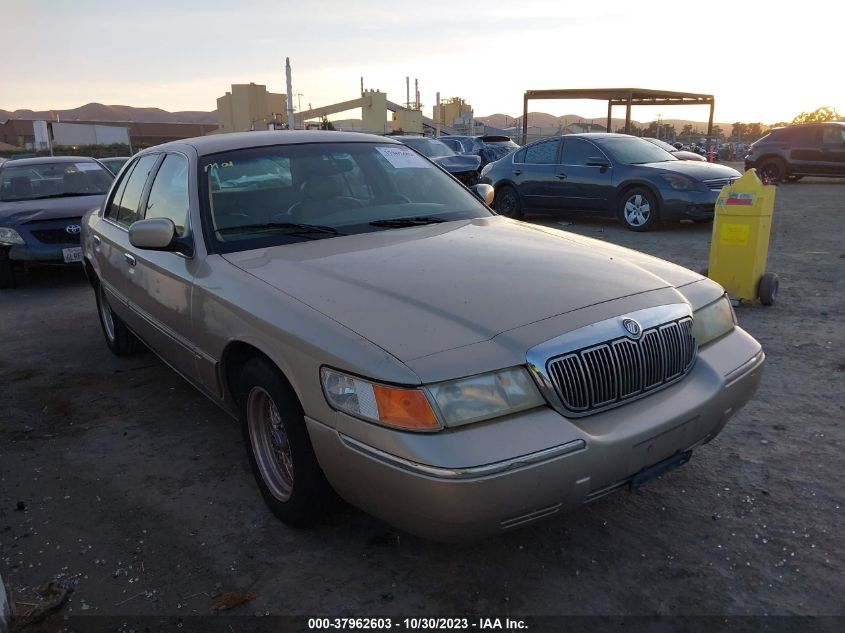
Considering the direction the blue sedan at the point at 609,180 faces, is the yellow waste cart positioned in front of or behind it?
in front

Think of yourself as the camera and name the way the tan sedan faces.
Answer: facing the viewer and to the right of the viewer

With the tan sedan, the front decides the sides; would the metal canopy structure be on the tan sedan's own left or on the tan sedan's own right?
on the tan sedan's own left

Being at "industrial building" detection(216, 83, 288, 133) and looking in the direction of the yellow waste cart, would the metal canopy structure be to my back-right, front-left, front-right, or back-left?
front-left

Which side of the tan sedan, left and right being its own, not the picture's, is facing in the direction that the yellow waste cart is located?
left

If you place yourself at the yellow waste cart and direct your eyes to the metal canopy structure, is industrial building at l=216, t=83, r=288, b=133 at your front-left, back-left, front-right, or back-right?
front-left

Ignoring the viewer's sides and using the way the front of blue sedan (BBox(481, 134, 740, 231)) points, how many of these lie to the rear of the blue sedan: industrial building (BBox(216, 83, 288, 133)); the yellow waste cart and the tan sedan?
1

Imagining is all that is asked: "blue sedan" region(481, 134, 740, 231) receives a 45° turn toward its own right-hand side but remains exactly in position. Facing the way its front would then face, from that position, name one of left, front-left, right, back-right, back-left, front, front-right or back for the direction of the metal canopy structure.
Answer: back

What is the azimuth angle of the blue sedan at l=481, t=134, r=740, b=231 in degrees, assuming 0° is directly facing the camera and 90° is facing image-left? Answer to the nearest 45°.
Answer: approximately 315°

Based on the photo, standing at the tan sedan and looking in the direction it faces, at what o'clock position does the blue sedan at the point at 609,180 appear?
The blue sedan is roughly at 8 o'clock from the tan sedan.

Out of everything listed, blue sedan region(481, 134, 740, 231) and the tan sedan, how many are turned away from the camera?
0

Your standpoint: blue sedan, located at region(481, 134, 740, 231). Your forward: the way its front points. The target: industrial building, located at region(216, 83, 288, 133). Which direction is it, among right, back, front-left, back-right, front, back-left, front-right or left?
back

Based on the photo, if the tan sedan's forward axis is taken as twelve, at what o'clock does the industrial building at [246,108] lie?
The industrial building is roughly at 7 o'clock from the tan sedan.

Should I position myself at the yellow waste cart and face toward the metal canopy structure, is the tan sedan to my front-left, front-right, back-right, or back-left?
back-left
